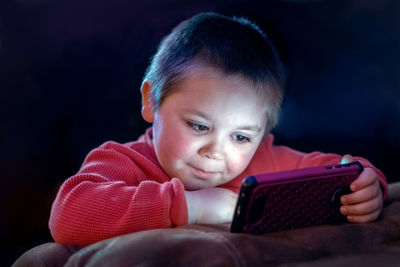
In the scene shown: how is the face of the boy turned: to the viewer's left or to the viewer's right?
to the viewer's right

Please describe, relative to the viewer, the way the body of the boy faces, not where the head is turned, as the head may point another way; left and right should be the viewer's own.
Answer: facing the viewer and to the right of the viewer
